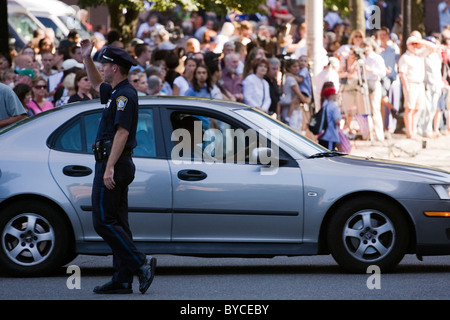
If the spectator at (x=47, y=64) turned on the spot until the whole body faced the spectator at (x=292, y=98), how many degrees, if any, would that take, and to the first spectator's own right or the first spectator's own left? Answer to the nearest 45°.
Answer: approximately 90° to the first spectator's own left

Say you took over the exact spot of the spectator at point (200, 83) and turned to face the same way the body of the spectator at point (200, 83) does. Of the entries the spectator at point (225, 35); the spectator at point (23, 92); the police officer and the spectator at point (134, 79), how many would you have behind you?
1

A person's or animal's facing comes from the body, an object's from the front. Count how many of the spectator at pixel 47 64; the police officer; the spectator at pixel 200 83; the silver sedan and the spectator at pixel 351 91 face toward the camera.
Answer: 3

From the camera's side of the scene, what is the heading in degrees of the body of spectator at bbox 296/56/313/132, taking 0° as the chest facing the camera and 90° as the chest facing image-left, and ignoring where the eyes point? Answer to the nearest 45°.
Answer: approximately 45°

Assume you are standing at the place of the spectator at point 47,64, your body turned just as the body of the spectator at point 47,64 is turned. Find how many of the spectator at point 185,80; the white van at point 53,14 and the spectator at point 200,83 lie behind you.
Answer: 1

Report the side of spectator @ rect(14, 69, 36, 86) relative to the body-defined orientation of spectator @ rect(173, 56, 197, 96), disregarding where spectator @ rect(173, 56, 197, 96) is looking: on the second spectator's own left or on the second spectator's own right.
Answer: on the second spectator's own right

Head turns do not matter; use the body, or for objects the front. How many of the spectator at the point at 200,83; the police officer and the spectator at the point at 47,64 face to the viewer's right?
0

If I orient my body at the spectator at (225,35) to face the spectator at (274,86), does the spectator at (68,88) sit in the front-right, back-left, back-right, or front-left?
front-right

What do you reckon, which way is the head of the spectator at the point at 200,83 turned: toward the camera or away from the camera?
toward the camera

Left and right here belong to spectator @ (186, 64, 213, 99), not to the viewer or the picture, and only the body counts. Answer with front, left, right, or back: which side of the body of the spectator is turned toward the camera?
front

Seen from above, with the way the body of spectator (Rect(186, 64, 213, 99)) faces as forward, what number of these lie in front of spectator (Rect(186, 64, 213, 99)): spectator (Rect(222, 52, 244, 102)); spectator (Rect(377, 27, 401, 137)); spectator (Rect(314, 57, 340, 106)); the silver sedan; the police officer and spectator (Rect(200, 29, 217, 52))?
2

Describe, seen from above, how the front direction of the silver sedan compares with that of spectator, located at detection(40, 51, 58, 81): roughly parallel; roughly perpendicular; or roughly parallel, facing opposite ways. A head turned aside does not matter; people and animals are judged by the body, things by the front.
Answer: roughly perpendicular

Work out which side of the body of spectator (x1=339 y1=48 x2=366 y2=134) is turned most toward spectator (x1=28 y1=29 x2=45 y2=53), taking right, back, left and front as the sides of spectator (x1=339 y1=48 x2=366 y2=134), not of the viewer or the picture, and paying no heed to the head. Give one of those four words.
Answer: right

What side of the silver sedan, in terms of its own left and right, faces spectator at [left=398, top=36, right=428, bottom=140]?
left

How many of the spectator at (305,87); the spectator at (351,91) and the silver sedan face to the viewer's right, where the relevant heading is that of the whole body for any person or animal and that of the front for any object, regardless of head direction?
1

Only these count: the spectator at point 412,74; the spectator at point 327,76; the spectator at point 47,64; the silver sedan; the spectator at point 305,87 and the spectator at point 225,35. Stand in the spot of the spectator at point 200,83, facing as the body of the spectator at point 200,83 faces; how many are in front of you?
1

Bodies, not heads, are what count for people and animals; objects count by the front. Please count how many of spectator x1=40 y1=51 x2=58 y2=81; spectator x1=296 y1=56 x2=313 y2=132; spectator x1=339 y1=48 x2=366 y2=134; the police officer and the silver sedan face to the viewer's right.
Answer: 1

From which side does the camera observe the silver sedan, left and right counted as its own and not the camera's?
right

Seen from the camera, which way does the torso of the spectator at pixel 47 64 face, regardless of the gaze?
toward the camera

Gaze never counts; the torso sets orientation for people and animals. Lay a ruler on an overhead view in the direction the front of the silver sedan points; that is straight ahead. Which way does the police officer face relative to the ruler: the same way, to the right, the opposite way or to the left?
the opposite way

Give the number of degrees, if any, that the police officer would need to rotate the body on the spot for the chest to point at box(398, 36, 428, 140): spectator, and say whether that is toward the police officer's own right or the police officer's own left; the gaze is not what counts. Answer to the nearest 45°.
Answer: approximately 135° to the police officer's own right

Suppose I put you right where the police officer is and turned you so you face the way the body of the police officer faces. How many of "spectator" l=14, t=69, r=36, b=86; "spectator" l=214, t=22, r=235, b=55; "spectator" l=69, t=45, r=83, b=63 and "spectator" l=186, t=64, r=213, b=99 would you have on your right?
4
